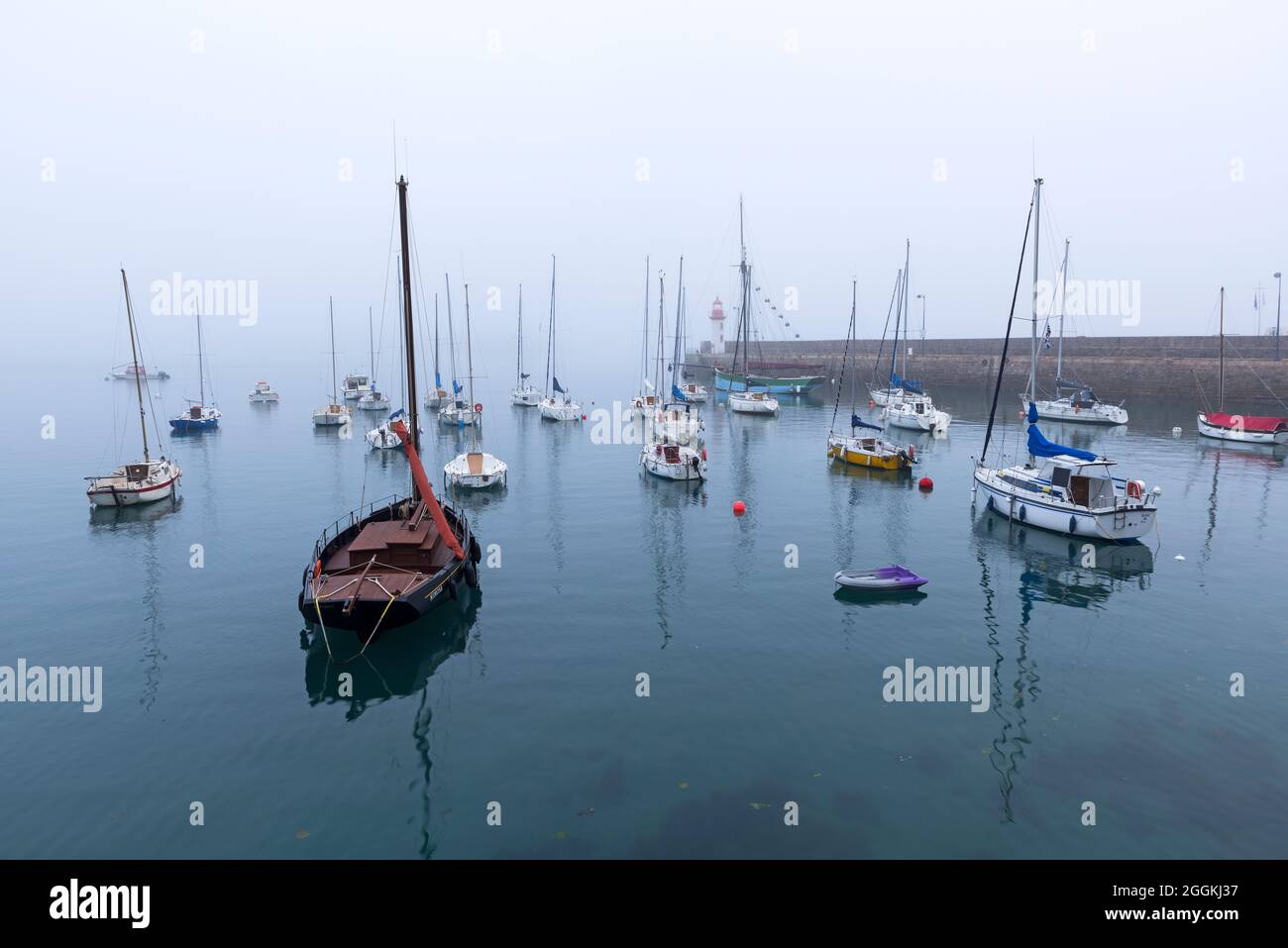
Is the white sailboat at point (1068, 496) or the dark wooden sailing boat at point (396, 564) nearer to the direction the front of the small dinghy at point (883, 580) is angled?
the white sailboat

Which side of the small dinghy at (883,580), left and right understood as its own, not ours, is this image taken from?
right

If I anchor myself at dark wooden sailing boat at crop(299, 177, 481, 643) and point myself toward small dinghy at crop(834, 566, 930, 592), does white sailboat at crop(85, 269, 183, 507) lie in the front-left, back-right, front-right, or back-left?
back-left

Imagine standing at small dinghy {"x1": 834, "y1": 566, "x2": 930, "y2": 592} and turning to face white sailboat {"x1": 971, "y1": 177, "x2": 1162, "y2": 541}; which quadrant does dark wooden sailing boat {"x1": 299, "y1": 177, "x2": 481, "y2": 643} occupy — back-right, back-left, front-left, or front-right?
back-left

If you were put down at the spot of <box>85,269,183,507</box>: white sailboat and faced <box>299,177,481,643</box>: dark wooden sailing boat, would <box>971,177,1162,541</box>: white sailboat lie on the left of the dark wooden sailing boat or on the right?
left

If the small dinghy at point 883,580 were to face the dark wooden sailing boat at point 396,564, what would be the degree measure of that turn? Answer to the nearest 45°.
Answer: approximately 135° to its right

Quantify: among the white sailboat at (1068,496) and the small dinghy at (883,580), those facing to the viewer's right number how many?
1

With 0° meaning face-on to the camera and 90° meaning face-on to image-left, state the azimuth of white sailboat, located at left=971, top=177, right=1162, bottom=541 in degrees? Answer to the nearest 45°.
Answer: approximately 135°

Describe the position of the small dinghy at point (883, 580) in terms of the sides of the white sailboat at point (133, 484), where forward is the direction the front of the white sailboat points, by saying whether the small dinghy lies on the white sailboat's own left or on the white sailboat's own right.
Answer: on the white sailboat's own right

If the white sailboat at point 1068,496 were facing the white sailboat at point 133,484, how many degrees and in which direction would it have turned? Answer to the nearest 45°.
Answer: approximately 45° to its left

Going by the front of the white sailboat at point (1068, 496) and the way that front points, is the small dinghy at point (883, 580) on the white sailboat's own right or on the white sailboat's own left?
on the white sailboat's own left
